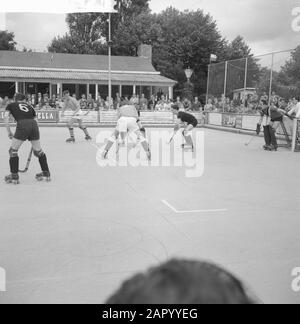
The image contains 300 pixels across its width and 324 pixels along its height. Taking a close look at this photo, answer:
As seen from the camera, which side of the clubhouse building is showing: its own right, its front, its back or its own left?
front

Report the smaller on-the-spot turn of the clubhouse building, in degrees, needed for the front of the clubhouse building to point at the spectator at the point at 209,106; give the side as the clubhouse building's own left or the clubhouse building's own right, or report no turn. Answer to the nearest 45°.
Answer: approximately 45° to the clubhouse building's own left

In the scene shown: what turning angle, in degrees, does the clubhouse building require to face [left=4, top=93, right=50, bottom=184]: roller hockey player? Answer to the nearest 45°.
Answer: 0° — it already faces them

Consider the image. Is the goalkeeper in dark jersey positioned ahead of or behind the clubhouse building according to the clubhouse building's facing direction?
ahead
